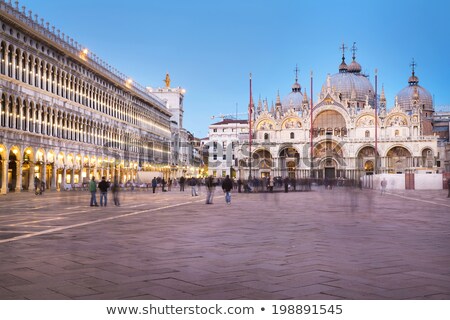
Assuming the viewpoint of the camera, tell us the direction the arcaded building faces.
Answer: facing the viewer and to the right of the viewer
